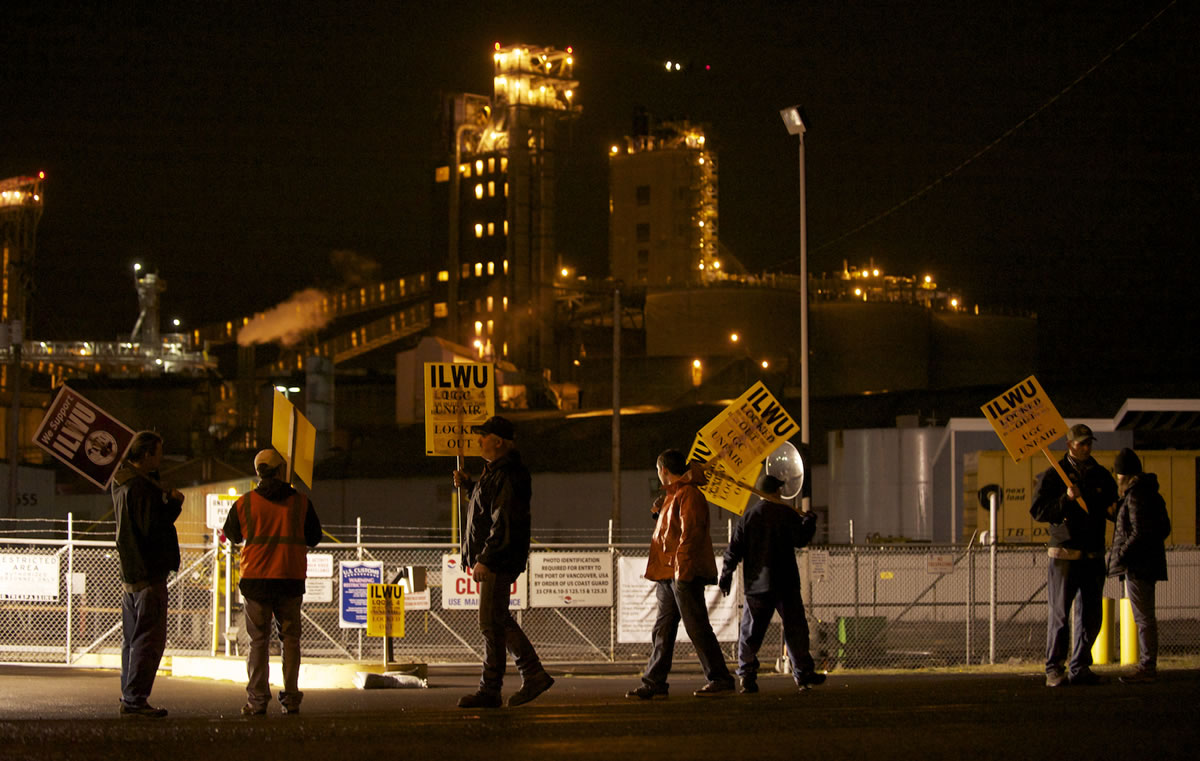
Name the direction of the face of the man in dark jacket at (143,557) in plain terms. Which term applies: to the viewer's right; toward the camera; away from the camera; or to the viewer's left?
to the viewer's right

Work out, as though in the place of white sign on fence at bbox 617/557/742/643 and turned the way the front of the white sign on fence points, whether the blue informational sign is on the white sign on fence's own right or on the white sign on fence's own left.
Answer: on the white sign on fence's own right

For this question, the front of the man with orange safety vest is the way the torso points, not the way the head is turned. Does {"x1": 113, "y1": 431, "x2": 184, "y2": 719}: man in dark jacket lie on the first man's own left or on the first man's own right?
on the first man's own left

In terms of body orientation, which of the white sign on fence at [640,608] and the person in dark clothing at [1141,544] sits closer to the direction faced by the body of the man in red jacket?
the white sign on fence

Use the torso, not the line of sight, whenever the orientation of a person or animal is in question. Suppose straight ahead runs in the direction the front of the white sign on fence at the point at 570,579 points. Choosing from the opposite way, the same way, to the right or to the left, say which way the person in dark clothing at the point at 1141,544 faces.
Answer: to the right

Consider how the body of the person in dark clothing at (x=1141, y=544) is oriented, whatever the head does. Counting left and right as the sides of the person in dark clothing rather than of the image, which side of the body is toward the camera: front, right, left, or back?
left

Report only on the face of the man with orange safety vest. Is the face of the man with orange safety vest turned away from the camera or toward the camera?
away from the camera
